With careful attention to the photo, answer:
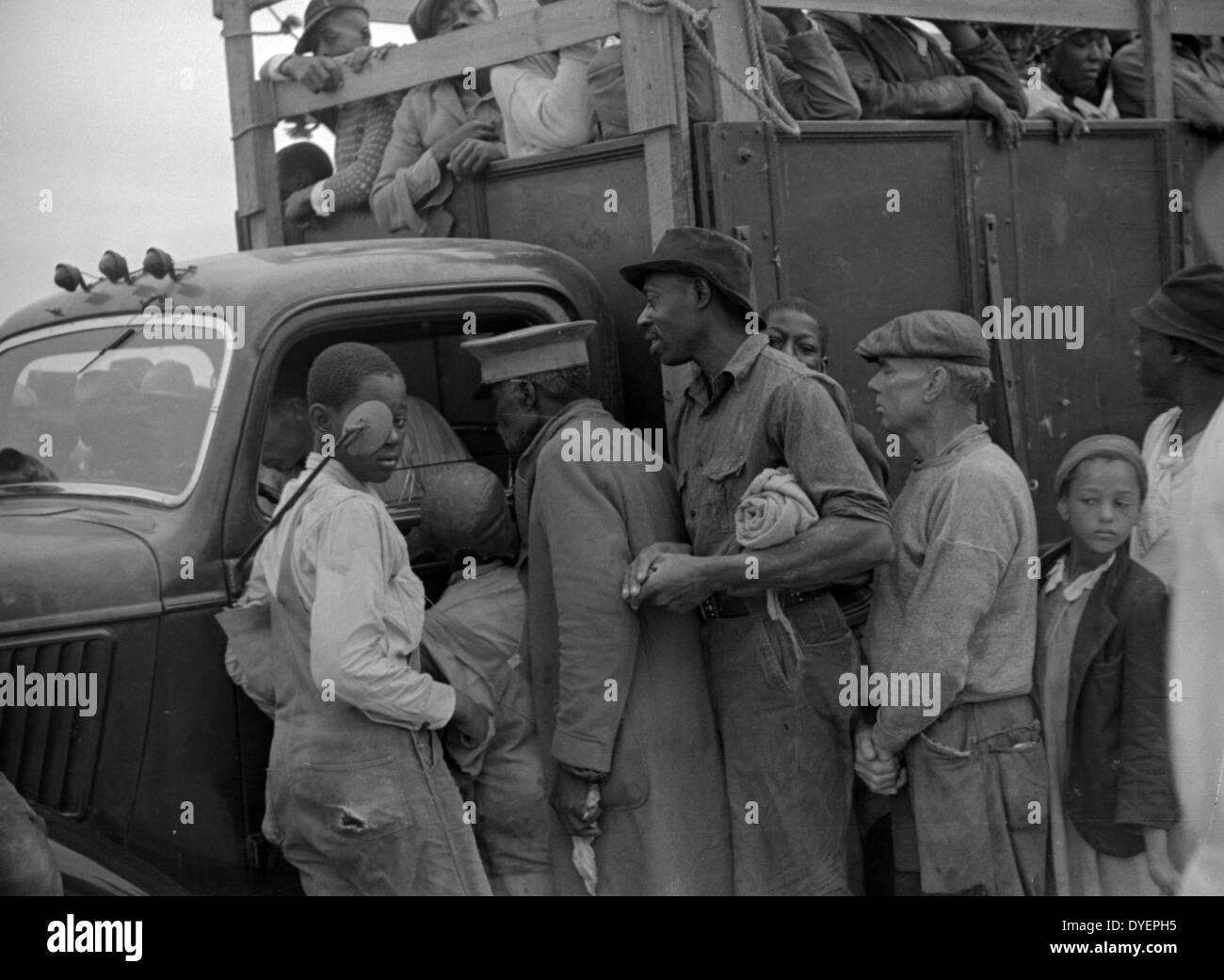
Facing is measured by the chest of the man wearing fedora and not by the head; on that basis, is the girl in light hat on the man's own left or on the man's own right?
on the man's own left

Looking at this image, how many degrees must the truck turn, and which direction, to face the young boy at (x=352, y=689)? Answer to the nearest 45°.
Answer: approximately 45° to its left

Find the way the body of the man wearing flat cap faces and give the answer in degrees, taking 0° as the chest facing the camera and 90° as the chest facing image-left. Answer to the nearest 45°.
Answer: approximately 90°

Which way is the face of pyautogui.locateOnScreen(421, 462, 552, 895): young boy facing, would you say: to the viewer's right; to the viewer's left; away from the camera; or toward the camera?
away from the camera
